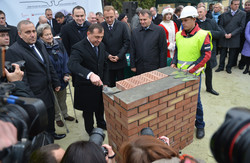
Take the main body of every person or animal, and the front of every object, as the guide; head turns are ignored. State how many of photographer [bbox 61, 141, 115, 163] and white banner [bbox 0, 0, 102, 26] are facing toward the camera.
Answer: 1

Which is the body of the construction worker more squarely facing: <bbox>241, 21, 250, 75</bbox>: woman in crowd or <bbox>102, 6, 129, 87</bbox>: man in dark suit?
the man in dark suit

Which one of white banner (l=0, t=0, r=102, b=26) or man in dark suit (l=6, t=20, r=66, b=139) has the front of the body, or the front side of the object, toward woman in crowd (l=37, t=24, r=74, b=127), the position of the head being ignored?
the white banner

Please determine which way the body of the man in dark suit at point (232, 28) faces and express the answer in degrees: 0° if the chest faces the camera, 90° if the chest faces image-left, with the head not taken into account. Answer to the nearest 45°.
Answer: approximately 45°

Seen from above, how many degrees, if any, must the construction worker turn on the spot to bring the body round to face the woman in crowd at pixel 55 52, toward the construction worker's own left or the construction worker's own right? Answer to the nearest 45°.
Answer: approximately 45° to the construction worker's own right

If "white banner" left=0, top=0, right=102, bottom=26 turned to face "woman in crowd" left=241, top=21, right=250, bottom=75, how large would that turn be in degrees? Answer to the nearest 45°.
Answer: approximately 45° to its left

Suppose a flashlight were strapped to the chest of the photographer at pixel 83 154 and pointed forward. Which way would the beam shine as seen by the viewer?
away from the camera

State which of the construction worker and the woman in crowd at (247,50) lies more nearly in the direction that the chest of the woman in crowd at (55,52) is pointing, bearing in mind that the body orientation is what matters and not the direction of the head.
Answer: the construction worker

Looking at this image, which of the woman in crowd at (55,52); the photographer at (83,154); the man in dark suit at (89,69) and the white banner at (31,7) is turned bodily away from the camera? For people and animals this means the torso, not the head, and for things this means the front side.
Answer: the photographer

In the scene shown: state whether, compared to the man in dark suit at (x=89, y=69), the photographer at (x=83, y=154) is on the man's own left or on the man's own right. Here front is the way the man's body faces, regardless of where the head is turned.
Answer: on the man's own right
